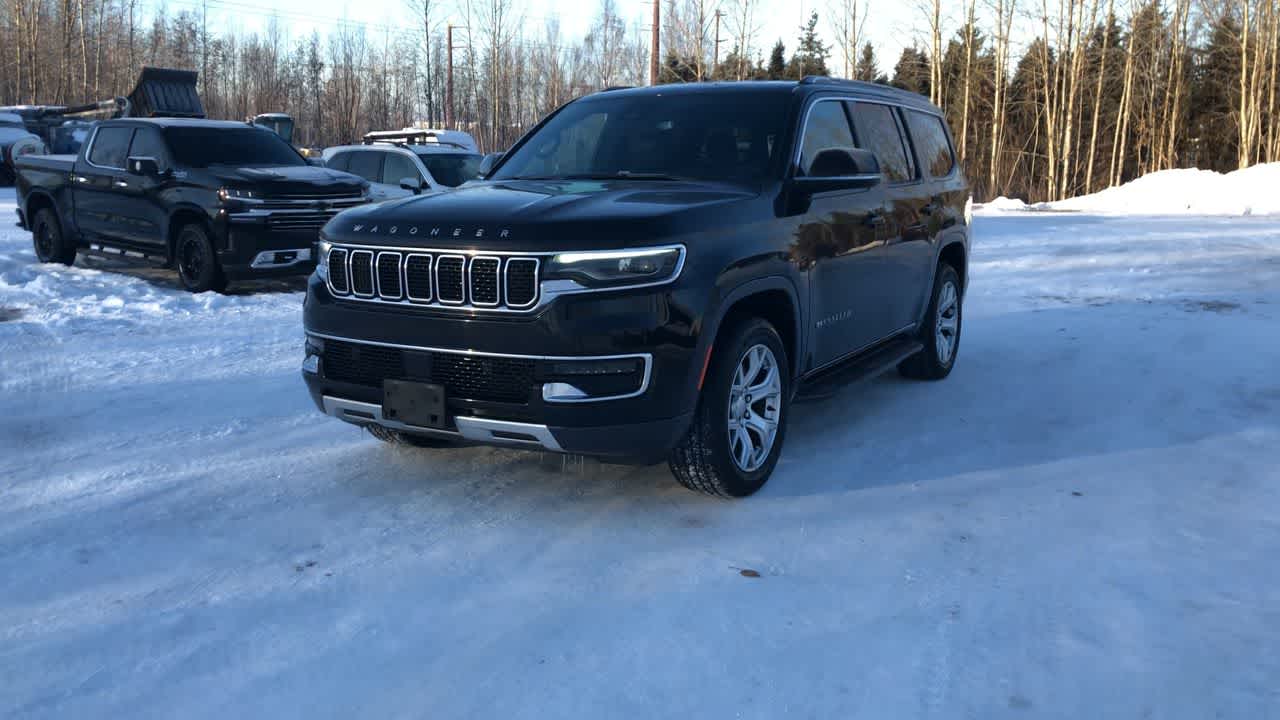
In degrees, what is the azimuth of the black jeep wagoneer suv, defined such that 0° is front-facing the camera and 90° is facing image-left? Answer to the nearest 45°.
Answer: approximately 45°

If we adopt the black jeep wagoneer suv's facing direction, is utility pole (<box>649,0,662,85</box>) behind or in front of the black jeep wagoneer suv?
behind

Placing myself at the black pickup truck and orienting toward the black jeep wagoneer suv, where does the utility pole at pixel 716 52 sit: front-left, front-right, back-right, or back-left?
back-left

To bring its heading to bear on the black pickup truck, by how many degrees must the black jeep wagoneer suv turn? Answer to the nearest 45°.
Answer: approximately 90° to its right

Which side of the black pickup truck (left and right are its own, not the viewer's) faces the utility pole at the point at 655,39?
left

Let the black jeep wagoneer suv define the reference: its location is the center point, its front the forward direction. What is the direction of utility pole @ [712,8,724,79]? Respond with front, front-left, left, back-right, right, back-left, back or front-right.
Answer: back-right

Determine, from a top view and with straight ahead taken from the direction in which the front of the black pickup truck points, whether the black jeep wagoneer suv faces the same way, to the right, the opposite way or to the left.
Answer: to the right
